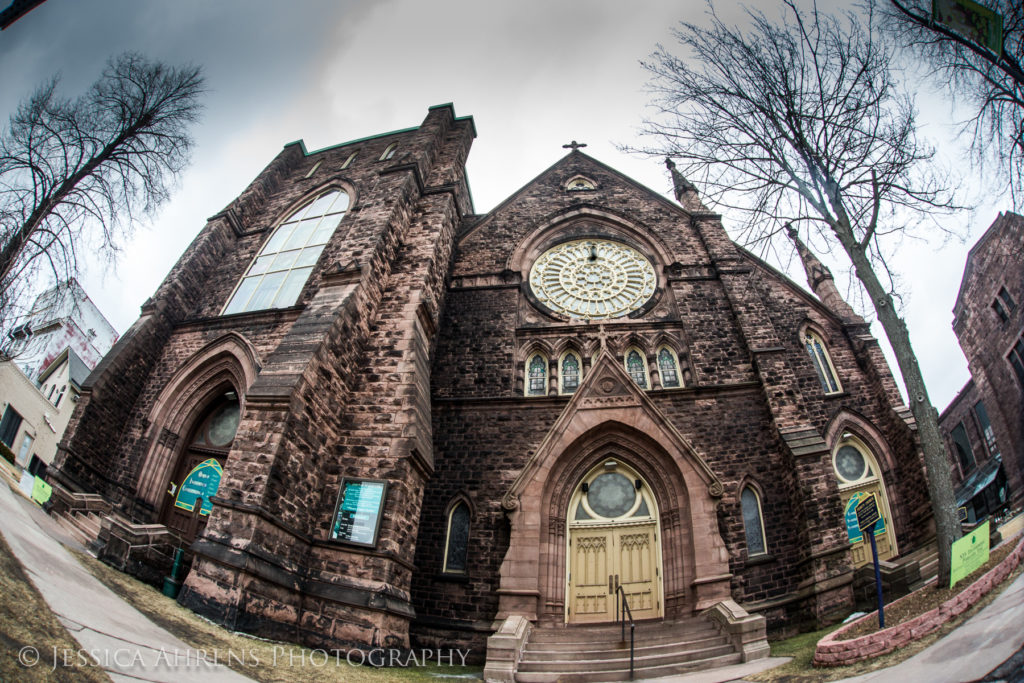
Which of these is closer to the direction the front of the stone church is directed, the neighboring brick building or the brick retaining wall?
the brick retaining wall

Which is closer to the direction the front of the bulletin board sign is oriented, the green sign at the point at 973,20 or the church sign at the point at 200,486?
the green sign

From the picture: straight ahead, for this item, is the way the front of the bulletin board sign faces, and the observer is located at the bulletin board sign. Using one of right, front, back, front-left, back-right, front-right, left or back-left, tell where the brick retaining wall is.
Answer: front-left

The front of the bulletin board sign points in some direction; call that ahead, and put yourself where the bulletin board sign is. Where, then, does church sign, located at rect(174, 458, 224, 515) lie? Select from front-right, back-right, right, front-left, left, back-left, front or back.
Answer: back-right

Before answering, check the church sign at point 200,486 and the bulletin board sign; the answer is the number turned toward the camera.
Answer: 2

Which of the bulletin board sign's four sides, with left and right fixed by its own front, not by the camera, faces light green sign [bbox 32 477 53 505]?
right

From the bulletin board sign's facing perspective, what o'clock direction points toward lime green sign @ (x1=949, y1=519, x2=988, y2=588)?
The lime green sign is roughly at 10 o'clock from the bulletin board sign.

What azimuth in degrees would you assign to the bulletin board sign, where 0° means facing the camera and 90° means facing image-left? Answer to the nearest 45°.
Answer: approximately 0°

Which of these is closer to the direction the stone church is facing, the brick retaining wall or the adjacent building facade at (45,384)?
the brick retaining wall

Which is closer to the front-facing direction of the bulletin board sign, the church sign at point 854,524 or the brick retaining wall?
the brick retaining wall

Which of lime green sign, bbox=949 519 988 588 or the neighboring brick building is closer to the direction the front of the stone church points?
the lime green sign

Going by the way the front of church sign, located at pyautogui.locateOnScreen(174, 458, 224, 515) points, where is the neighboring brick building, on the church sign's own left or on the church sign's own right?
on the church sign's own left

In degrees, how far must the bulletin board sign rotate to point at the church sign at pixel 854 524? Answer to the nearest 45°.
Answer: approximately 90° to its left

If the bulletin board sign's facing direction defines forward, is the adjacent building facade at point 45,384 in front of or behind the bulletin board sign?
behind

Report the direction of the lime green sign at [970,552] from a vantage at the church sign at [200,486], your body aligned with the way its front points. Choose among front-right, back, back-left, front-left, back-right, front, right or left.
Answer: front-left
